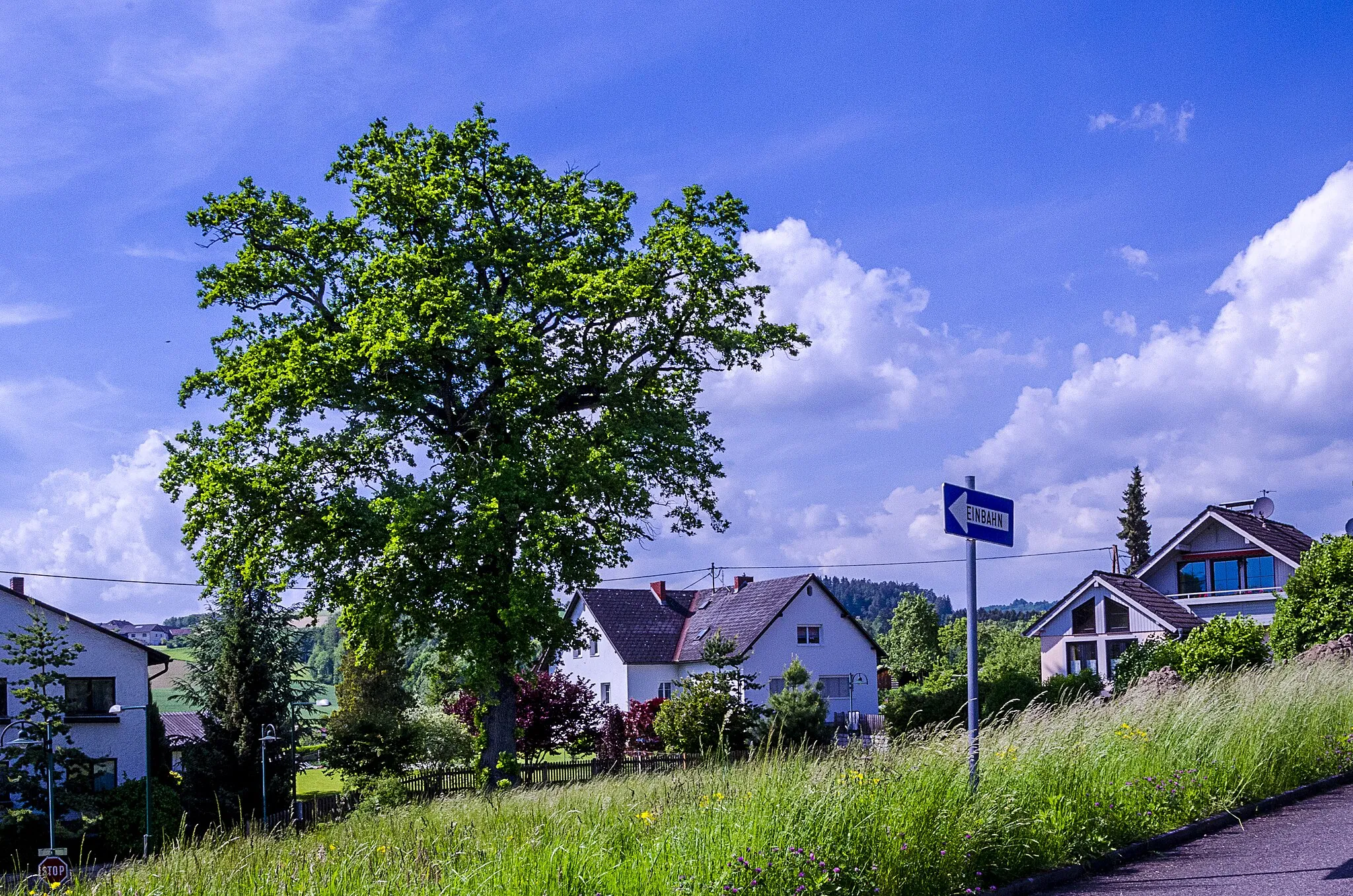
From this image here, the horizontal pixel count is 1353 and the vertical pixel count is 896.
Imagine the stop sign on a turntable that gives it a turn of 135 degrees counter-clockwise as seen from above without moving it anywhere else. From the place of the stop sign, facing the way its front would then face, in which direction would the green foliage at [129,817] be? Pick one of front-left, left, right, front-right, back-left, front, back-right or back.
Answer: front-left

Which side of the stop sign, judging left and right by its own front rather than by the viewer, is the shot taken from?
front

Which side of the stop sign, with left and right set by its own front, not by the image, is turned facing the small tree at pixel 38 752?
back

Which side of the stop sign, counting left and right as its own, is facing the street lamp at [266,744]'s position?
back

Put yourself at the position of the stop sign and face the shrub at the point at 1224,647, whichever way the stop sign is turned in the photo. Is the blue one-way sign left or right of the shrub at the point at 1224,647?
right

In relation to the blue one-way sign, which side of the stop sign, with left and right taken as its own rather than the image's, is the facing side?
left

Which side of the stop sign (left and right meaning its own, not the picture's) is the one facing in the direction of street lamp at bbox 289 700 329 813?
back
